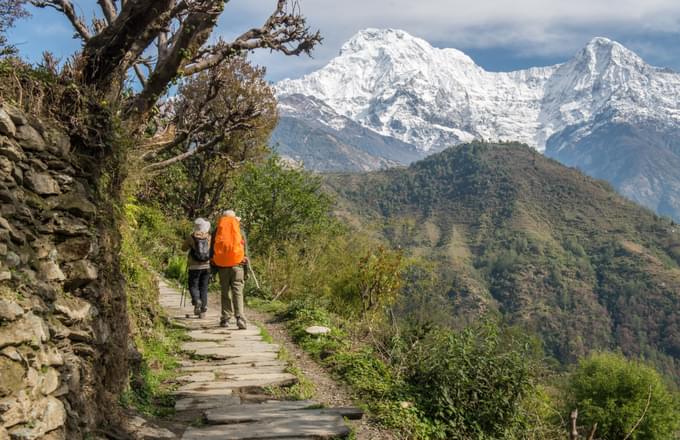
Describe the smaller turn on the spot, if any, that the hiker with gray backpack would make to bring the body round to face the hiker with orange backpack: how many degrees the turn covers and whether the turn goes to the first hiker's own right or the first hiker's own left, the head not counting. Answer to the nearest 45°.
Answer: approximately 135° to the first hiker's own right

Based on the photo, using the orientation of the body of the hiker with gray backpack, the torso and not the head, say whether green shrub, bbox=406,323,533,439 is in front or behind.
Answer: behind

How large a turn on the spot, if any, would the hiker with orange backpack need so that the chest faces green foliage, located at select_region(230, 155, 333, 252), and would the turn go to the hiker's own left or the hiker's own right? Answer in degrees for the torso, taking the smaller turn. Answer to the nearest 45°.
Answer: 0° — they already face it

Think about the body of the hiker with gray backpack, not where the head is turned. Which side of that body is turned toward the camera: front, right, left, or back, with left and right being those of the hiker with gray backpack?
back

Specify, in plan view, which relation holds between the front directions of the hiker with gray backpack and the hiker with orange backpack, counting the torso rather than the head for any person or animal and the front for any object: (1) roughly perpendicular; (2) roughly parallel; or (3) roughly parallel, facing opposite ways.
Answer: roughly parallel

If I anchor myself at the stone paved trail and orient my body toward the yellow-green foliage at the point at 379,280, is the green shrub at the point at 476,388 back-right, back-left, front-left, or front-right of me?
front-right

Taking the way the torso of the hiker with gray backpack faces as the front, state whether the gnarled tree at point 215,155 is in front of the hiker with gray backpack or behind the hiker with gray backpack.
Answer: in front

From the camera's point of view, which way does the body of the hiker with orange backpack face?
away from the camera

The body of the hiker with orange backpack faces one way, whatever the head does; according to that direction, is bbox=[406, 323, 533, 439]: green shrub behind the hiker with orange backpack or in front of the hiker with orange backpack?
behind

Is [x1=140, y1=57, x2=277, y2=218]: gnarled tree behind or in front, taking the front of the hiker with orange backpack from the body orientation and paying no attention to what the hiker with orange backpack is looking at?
in front

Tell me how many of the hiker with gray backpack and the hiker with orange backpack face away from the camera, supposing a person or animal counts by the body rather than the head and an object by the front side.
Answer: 2

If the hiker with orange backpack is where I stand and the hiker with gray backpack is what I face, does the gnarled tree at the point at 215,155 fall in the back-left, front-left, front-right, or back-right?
front-right
